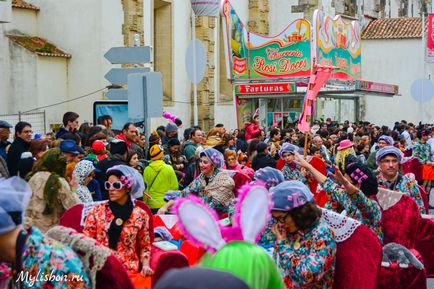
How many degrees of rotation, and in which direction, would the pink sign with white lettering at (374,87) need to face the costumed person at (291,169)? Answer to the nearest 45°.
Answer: approximately 45° to its right

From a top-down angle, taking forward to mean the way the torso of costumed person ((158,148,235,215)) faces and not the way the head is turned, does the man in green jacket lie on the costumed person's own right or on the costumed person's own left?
on the costumed person's own right

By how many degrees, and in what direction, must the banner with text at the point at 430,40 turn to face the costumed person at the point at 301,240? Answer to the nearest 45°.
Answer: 0° — it already faces them

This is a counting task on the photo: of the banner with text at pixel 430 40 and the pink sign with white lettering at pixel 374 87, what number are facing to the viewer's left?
0

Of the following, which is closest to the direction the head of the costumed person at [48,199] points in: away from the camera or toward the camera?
away from the camera

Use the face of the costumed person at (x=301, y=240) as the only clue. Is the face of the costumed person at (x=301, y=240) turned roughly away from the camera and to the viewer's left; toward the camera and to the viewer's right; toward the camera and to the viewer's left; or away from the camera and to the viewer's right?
toward the camera and to the viewer's left

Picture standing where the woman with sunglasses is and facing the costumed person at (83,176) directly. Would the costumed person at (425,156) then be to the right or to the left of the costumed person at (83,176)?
right

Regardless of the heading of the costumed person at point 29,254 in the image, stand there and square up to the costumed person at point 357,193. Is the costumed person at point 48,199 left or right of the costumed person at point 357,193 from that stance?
left

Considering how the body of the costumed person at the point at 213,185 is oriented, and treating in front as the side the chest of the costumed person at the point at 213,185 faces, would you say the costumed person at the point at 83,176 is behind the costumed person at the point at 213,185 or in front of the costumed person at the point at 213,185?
in front

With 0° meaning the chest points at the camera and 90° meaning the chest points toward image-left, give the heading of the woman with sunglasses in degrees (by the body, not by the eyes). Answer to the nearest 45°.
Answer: approximately 45°
